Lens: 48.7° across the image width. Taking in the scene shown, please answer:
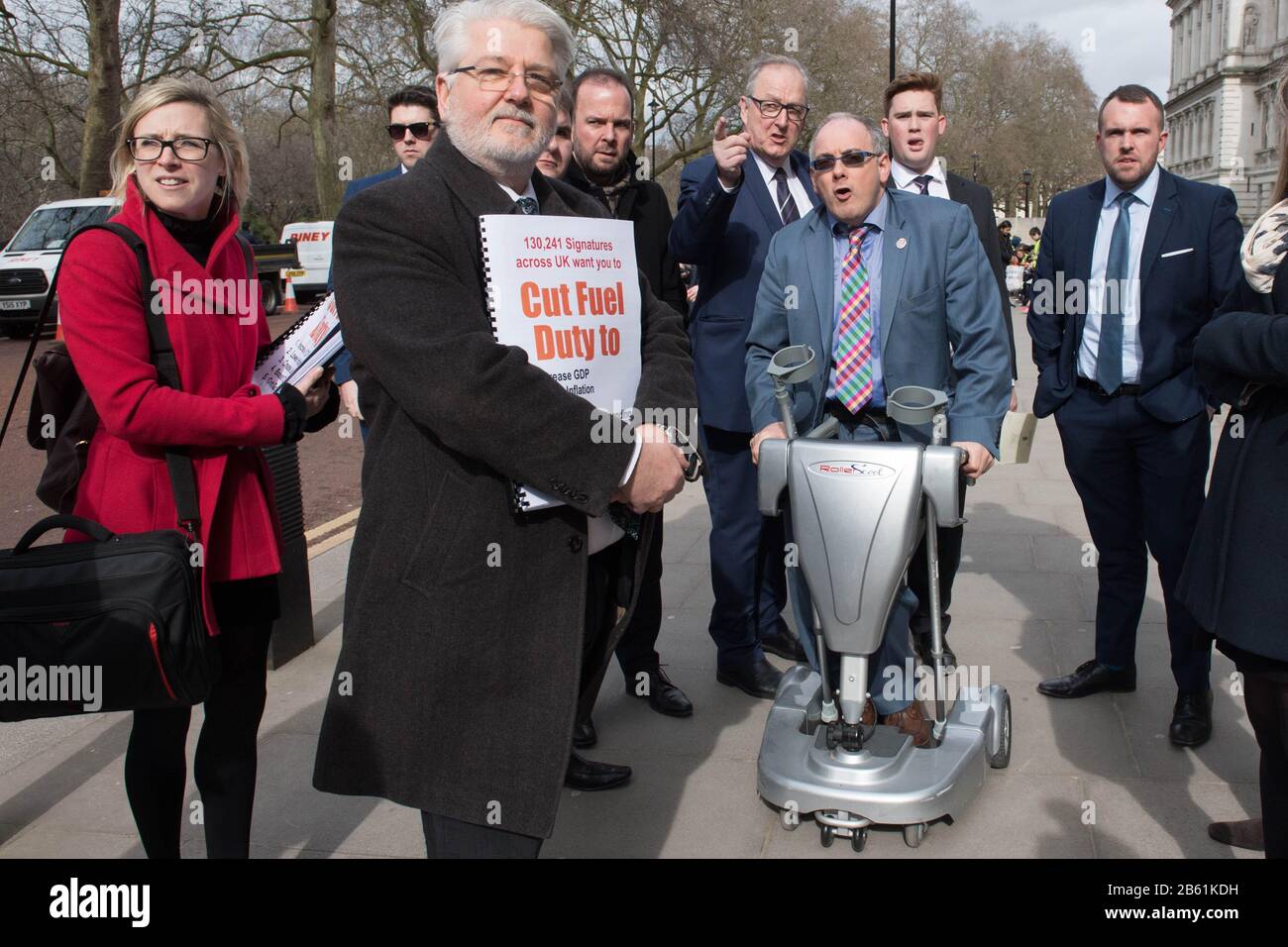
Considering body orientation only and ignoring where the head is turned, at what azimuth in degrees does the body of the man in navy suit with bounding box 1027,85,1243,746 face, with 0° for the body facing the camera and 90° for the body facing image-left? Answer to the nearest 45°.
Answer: approximately 0°

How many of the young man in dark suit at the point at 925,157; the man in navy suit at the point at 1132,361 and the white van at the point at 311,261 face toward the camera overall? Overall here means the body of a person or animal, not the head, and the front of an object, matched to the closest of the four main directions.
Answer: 2

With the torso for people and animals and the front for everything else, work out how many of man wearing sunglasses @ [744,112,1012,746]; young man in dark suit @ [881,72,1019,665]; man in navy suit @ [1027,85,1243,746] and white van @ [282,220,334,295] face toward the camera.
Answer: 3

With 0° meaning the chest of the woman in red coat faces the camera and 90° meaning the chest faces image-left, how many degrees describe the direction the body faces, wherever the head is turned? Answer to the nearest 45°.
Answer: approximately 315°

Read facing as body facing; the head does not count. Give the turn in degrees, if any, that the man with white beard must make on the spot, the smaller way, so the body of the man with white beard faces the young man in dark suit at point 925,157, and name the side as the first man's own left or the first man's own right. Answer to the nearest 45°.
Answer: approximately 90° to the first man's own left

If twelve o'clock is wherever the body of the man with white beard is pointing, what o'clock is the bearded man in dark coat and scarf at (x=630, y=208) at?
The bearded man in dark coat and scarf is roughly at 8 o'clock from the man with white beard.

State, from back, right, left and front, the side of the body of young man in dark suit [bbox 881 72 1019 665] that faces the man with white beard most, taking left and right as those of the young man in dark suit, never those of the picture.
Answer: front

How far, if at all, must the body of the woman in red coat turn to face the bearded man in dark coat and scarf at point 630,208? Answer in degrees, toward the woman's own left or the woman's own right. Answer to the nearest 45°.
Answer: approximately 90° to the woman's own left
